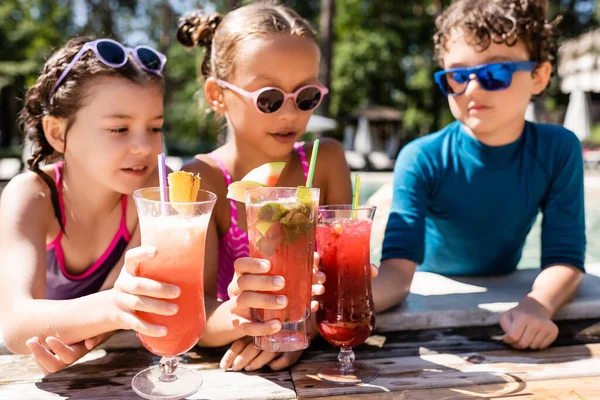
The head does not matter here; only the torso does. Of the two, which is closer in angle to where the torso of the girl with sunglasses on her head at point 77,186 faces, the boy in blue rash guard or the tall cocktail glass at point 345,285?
the tall cocktail glass

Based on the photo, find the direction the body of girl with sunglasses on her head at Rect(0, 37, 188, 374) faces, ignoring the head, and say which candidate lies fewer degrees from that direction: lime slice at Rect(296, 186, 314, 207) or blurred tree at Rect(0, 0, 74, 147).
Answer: the lime slice

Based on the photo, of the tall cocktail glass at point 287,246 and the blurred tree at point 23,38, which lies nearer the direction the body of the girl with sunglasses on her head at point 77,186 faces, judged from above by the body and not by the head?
the tall cocktail glass

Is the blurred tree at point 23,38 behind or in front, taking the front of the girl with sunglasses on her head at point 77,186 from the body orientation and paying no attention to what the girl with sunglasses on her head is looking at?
behind

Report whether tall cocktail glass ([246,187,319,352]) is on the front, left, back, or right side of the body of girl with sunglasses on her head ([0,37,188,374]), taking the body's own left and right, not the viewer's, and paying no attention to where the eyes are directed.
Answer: front

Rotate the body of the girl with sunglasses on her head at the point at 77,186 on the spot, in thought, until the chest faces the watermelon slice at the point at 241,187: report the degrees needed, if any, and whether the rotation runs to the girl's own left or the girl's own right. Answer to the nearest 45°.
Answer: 0° — they already face it

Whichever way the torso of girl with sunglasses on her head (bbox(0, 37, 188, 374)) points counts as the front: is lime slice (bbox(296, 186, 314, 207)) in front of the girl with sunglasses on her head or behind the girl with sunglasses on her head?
in front

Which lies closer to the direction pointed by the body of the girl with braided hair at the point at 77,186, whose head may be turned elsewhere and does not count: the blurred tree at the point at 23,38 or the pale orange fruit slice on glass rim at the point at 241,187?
the pale orange fruit slice on glass rim

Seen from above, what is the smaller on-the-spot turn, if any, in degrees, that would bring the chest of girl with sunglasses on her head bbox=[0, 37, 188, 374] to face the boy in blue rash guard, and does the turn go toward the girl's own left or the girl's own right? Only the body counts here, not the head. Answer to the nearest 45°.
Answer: approximately 45° to the girl's own left

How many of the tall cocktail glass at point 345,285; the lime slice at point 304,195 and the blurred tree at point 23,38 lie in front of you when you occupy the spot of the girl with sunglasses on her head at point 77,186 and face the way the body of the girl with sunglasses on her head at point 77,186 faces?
2

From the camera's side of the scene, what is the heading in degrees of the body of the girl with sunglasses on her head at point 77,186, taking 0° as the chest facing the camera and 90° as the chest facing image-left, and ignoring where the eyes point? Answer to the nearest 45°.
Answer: approximately 315°

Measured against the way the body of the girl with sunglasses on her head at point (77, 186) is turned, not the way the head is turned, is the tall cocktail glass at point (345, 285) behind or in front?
in front
